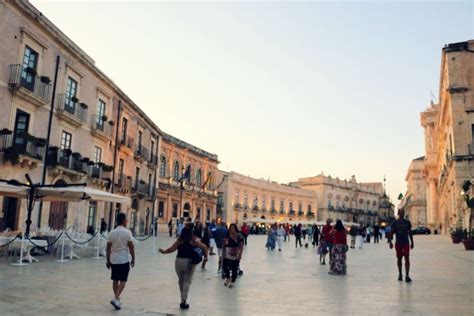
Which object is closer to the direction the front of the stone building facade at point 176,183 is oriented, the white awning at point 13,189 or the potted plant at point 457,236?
the potted plant

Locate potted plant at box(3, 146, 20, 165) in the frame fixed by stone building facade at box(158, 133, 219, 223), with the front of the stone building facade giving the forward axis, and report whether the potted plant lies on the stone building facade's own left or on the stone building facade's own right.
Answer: on the stone building facade's own right

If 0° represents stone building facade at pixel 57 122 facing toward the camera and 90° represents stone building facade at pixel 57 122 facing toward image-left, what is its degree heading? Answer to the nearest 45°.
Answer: approximately 315°

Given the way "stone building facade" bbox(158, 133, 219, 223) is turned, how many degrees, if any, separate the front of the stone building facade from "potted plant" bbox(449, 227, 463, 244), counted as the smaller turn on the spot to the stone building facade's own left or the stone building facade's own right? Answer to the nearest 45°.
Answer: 0° — it already faces it

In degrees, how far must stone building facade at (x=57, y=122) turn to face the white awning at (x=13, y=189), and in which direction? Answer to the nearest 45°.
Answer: approximately 45° to its right

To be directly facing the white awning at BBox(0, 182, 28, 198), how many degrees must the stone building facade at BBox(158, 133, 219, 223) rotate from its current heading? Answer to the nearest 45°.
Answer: approximately 45° to its right

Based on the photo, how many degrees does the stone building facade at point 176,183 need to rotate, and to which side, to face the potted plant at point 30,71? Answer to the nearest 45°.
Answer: approximately 45° to its right

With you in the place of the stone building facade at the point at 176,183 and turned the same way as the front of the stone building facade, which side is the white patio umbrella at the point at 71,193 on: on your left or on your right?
on your right

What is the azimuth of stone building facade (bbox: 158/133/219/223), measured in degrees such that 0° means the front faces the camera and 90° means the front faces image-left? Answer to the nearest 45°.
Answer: approximately 315°

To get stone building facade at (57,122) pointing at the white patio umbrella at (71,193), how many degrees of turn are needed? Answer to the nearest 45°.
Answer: approximately 45° to its right

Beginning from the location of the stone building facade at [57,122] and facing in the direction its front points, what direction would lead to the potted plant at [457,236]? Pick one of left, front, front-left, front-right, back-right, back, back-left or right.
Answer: front-left

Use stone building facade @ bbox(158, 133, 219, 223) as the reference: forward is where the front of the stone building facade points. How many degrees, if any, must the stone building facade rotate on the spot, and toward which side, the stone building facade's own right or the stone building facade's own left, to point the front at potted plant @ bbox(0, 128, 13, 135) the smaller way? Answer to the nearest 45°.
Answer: approximately 45° to the stone building facade's own right
